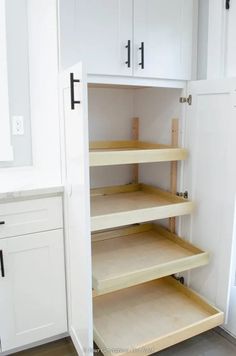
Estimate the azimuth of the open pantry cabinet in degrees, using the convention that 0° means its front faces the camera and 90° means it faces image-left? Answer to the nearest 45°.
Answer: approximately 315°

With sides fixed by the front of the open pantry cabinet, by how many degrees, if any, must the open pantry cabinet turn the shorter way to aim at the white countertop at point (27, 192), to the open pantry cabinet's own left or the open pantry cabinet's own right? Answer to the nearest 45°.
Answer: approximately 90° to the open pantry cabinet's own right

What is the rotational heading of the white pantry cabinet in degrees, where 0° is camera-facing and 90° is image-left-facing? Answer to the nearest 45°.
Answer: approximately 315°
